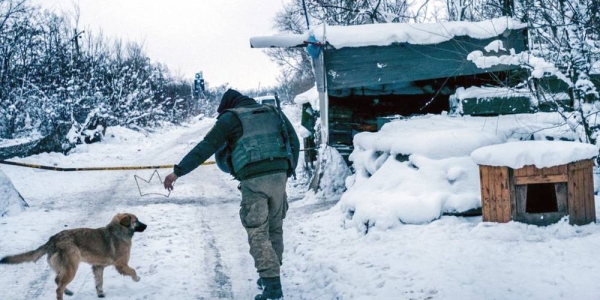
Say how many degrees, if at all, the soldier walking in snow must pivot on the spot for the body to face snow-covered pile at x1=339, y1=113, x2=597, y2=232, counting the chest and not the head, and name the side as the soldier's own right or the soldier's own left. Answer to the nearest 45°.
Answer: approximately 90° to the soldier's own right

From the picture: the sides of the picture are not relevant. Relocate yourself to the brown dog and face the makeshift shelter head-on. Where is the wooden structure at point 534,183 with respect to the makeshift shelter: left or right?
right

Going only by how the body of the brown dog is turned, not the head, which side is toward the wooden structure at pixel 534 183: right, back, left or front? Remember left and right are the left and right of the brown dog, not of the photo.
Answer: front

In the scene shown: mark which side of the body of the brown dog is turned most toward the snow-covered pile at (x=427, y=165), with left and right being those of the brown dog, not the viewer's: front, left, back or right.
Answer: front

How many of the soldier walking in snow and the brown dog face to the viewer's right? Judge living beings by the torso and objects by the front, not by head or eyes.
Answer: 1

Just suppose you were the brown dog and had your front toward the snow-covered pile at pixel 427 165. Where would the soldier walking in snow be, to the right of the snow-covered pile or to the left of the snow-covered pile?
right

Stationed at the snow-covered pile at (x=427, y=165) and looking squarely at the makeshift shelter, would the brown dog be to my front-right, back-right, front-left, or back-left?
back-left

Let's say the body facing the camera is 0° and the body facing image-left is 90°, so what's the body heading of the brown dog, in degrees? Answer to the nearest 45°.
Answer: approximately 270°

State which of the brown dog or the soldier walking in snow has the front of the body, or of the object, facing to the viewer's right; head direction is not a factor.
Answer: the brown dog

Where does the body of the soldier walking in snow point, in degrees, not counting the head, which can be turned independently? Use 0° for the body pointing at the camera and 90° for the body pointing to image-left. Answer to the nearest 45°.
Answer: approximately 135°
